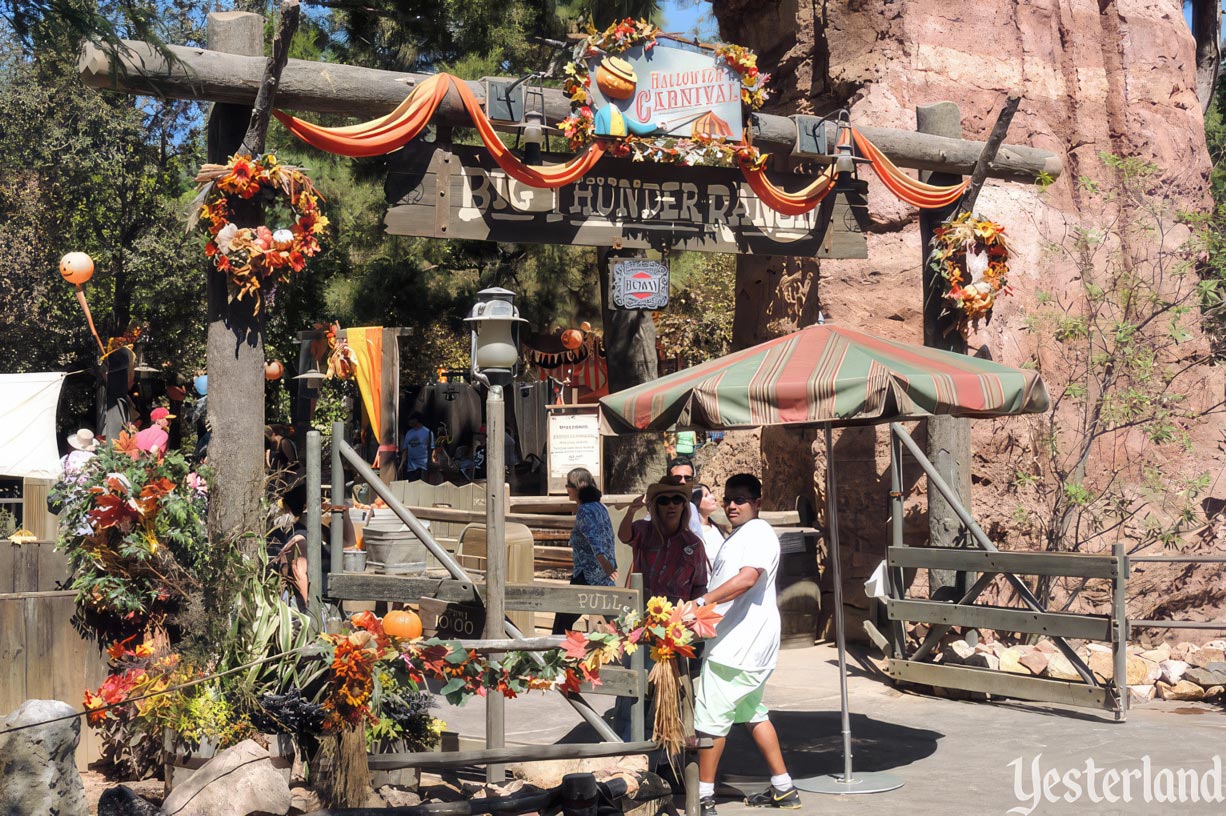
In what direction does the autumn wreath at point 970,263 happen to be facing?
toward the camera

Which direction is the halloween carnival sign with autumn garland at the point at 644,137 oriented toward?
toward the camera

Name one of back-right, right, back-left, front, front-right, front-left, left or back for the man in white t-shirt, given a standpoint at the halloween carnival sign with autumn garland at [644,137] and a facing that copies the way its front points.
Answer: front

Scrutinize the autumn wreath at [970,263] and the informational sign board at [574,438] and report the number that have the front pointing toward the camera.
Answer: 2

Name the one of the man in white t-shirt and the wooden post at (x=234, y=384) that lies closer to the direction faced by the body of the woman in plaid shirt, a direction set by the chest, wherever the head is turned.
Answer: the man in white t-shirt

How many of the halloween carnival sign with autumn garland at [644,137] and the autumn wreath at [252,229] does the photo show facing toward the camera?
2

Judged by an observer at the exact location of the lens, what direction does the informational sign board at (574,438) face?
facing the viewer

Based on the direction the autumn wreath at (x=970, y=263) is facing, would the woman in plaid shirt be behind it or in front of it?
in front
